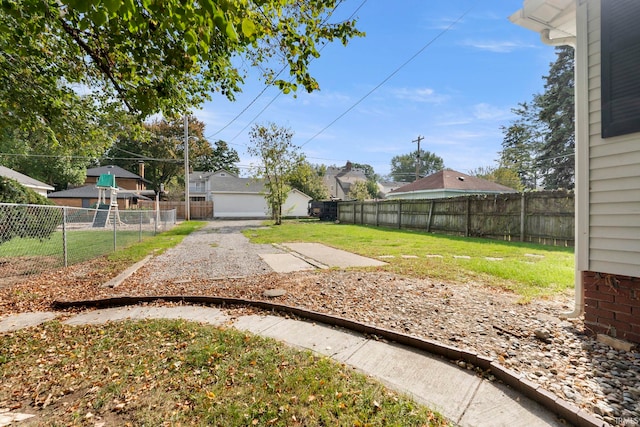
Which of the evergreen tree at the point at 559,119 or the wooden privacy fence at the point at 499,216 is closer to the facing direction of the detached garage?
the wooden privacy fence

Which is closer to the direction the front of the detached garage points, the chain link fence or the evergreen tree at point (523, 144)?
the chain link fence

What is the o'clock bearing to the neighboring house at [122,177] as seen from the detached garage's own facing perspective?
The neighboring house is roughly at 4 o'clock from the detached garage.

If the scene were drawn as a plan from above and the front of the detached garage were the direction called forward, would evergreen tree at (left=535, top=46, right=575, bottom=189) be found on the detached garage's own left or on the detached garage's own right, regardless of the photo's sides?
on the detached garage's own left

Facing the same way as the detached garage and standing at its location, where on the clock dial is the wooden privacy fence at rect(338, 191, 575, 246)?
The wooden privacy fence is roughly at 11 o'clock from the detached garage.

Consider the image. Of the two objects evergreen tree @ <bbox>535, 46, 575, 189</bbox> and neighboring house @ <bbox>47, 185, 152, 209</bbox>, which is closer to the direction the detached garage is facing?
the evergreen tree

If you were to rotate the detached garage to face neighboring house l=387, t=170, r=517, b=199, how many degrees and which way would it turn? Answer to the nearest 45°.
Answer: approximately 45° to its left

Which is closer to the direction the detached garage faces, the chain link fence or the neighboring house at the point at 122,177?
the chain link fence

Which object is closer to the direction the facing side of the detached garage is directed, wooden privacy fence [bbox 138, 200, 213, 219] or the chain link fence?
the chain link fence

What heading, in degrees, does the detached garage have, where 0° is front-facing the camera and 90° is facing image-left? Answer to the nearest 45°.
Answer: approximately 0°

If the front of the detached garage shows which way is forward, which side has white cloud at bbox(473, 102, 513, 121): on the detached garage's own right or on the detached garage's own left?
on the detached garage's own left

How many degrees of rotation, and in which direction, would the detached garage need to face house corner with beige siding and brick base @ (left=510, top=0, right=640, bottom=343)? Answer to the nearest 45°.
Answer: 0° — it already faces it
